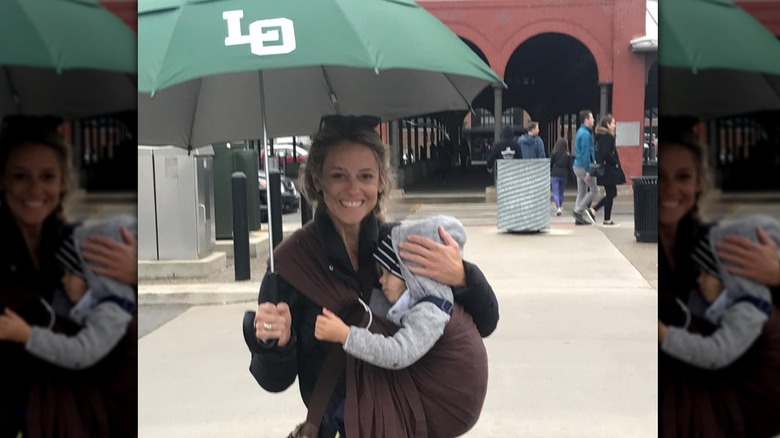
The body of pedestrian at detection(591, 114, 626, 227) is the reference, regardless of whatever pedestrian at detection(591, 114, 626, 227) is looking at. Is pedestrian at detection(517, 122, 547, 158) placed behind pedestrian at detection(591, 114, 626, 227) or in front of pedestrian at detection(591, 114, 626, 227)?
behind

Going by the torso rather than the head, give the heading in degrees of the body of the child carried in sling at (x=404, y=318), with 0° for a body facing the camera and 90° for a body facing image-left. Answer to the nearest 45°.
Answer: approximately 90°

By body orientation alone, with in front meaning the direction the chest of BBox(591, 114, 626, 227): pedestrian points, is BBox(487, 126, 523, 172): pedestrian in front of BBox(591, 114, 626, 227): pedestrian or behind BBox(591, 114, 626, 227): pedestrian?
behind

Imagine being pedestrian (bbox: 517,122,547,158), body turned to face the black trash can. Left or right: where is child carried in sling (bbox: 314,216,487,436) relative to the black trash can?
right

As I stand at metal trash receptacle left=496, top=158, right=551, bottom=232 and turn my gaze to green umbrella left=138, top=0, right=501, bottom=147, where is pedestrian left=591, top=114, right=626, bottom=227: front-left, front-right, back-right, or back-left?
back-left

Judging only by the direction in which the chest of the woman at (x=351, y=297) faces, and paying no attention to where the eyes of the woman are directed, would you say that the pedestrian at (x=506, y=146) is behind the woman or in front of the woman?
behind
